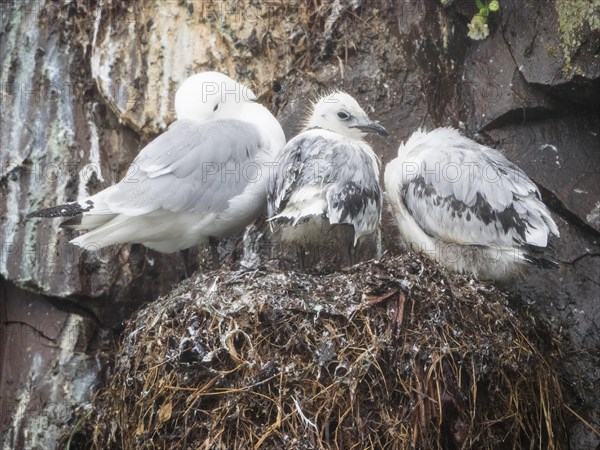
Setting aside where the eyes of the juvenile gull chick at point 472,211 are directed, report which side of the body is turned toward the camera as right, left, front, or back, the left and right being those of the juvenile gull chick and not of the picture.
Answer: left

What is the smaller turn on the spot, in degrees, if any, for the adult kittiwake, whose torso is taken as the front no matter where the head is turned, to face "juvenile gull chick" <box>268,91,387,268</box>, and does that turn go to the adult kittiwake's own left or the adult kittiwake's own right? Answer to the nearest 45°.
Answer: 0° — it already faces it

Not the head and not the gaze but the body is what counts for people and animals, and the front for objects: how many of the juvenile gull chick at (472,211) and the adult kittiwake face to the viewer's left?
1

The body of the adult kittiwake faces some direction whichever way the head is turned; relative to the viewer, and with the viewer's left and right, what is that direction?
facing to the right of the viewer

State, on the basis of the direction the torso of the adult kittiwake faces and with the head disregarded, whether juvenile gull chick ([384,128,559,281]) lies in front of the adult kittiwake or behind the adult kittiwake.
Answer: in front

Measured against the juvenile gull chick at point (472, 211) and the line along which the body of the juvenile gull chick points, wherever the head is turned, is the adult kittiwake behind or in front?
in front
